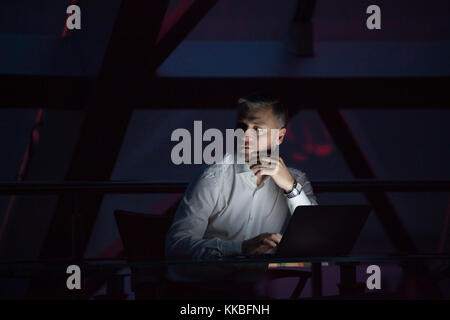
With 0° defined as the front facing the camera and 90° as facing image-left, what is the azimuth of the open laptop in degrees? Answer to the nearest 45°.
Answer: approximately 135°

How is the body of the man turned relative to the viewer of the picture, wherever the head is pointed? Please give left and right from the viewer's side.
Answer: facing the viewer

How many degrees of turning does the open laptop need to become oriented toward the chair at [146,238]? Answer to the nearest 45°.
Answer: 0° — it already faces it

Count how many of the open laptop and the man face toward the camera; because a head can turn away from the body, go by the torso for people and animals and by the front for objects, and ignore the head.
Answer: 1

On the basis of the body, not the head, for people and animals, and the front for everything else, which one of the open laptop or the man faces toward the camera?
the man

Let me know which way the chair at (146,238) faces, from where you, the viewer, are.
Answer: facing the viewer and to the right of the viewer

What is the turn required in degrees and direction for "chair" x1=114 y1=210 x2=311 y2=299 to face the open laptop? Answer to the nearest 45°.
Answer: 0° — it already faces it

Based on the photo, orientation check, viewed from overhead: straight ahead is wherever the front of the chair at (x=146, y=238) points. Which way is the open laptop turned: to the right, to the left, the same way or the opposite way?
the opposite way
